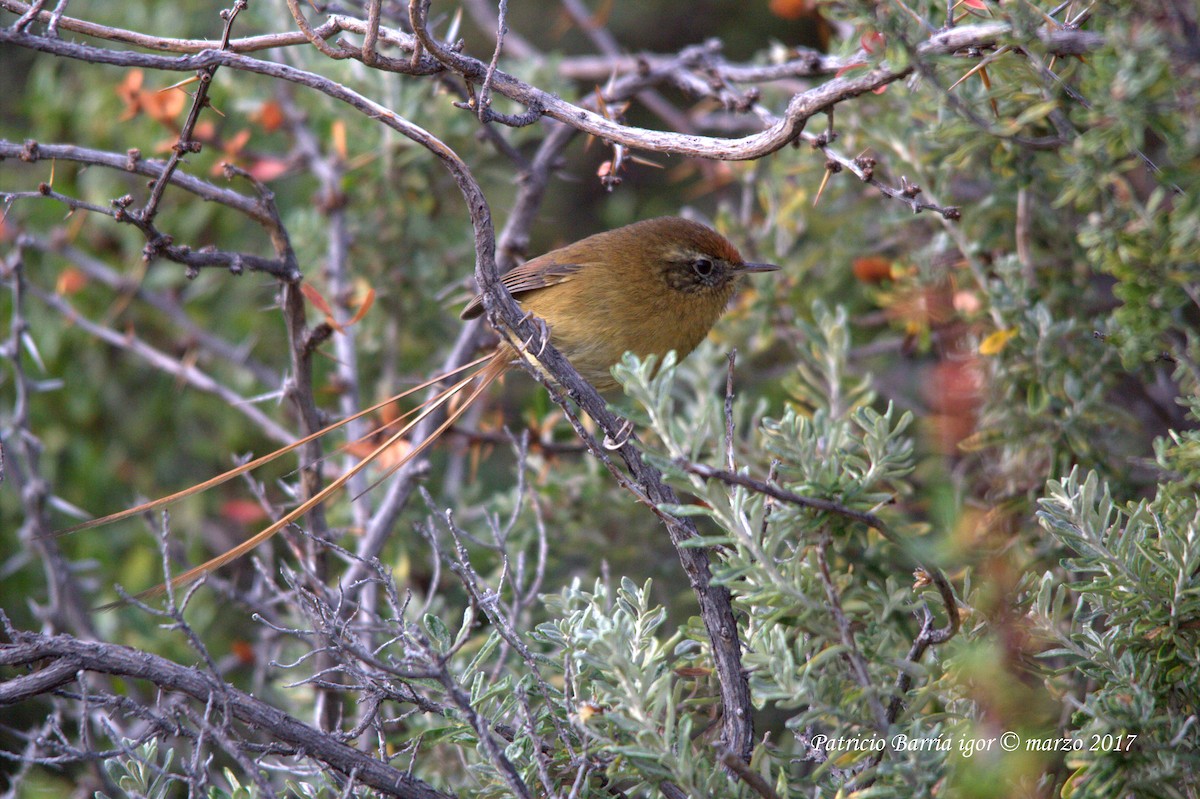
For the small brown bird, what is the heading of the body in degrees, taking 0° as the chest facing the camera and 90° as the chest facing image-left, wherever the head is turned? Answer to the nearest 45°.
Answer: approximately 270°

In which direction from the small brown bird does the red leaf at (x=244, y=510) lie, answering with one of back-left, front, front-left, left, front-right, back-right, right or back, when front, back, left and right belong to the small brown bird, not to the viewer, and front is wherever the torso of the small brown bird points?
back

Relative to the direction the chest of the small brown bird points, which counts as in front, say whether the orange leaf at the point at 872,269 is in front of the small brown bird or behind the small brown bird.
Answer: in front

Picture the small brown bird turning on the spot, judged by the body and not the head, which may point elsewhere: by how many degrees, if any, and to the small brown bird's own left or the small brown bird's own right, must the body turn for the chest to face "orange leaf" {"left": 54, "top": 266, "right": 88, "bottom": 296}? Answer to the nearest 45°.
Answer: approximately 180°

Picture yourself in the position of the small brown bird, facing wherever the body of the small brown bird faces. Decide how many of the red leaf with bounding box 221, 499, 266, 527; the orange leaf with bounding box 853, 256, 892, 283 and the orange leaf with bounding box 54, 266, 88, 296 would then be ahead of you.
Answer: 1
